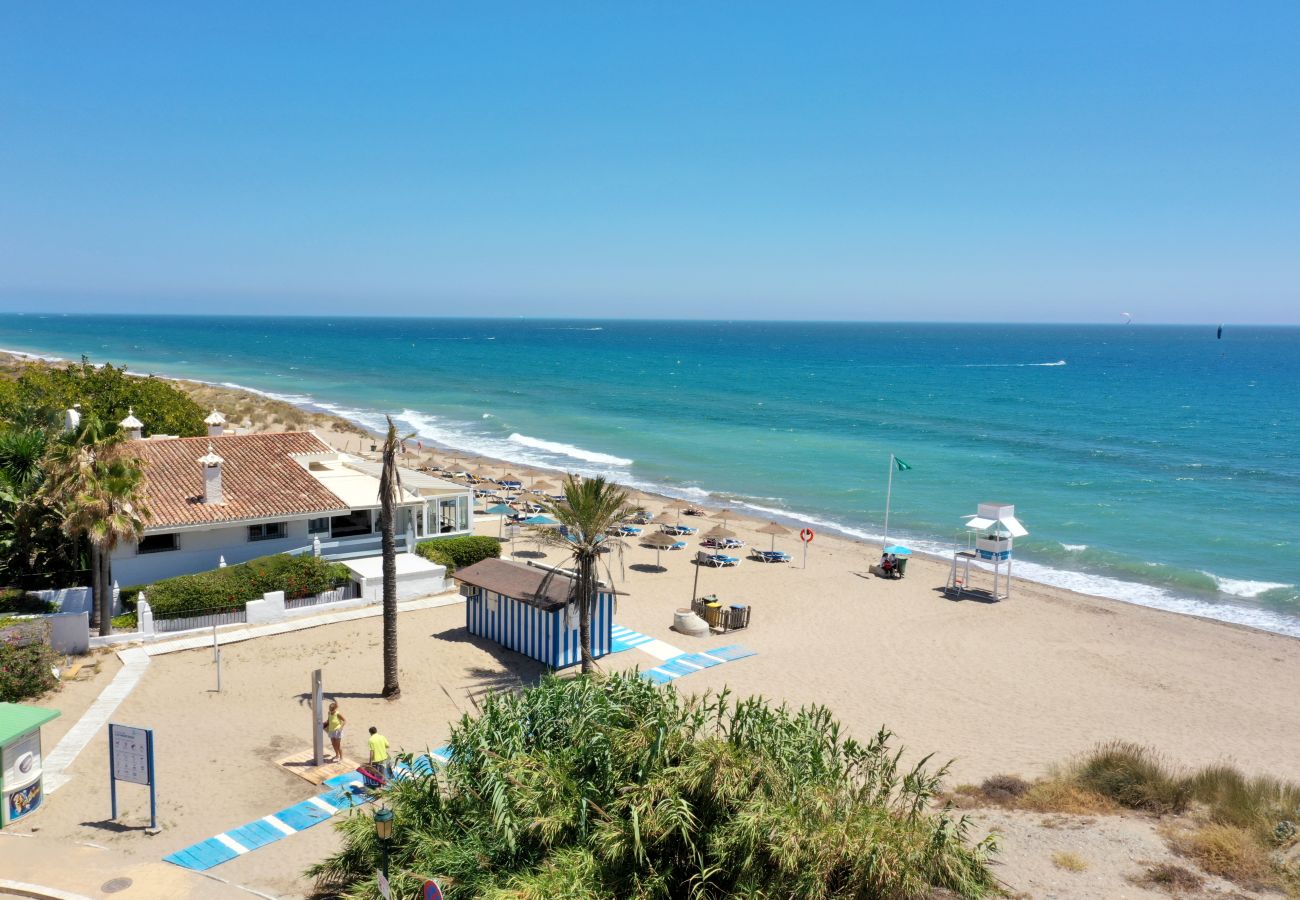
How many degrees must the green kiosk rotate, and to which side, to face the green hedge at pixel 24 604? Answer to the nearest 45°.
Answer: approximately 135° to its left

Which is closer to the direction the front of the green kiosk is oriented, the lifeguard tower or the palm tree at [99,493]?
the lifeguard tower

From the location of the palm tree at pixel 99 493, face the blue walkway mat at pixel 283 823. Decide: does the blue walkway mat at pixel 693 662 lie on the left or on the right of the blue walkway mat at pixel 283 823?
left

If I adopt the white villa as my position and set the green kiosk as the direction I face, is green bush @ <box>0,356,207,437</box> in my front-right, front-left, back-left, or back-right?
back-right

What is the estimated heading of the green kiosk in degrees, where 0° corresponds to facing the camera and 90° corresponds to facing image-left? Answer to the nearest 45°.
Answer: approximately 315°

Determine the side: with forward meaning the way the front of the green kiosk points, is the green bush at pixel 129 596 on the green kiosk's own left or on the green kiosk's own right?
on the green kiosk's own left
